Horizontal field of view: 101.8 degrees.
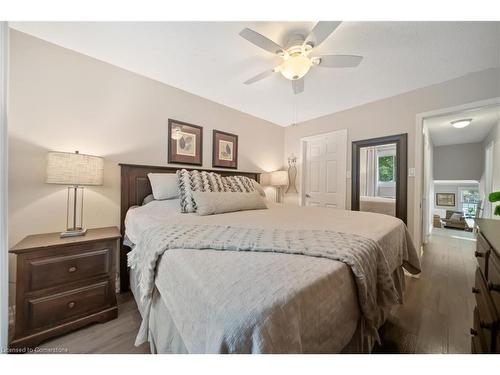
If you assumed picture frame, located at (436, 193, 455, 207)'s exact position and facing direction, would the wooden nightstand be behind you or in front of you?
in front

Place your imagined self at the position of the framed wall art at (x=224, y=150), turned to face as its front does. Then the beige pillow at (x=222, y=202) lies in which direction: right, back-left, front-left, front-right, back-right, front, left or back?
front-right

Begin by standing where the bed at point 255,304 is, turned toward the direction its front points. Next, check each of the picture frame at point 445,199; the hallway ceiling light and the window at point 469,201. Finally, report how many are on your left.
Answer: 3

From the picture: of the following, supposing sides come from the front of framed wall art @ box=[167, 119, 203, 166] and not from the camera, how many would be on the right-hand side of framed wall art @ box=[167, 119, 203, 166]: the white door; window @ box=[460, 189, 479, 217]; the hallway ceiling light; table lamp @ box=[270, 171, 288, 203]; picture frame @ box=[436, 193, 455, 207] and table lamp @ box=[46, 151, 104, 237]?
1

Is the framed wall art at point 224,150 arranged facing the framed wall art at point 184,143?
no

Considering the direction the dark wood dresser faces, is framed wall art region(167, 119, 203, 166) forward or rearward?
forward

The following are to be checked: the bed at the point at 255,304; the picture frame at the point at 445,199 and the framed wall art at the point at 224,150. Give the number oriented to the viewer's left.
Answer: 0

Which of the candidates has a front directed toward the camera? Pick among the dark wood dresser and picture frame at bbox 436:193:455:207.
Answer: the picture frame

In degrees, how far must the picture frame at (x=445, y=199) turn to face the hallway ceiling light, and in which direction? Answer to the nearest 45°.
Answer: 0° — it already faces it

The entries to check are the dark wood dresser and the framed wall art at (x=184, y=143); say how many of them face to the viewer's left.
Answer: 1

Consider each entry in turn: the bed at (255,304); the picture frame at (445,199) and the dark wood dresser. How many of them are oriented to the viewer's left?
1

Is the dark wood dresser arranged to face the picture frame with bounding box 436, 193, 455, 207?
no

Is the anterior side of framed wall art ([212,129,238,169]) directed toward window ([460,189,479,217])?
no

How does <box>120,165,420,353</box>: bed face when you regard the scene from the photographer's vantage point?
facing the viewer and to the right of the viewer

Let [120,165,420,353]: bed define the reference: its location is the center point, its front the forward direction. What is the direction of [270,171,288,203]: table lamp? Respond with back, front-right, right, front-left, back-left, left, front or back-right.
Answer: back-left

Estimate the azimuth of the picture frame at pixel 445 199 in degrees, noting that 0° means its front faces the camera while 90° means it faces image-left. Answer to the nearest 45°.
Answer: approximately 0°

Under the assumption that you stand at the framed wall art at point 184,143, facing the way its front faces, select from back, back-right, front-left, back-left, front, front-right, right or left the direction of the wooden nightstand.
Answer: right

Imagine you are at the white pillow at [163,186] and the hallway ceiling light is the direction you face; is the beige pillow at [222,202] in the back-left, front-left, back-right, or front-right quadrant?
front-right

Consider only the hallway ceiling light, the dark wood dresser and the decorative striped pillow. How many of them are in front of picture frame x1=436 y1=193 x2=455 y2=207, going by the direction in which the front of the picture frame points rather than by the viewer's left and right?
3

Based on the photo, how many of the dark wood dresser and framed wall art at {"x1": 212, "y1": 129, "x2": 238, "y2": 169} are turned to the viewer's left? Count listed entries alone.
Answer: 1

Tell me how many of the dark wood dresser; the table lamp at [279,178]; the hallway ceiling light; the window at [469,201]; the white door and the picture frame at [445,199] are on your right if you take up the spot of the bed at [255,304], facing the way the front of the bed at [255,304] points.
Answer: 0
